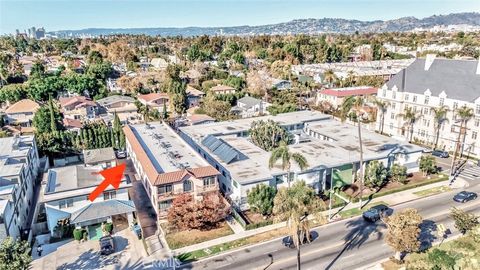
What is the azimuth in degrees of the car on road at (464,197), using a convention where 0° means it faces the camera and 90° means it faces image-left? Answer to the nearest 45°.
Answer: approximately 45°

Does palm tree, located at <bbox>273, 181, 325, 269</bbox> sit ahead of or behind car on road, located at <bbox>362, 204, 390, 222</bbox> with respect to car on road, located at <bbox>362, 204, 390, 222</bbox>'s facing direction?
ahead

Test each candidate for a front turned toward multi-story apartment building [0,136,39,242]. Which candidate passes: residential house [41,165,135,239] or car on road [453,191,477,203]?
the car on road

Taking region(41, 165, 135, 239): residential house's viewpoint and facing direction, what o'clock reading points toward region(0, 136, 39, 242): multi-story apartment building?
The multi-story apartment building is roughly at 4 o'clock from the residential house.

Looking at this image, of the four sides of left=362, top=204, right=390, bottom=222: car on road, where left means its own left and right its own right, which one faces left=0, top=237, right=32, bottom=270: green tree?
front

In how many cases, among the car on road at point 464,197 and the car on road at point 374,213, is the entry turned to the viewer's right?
0

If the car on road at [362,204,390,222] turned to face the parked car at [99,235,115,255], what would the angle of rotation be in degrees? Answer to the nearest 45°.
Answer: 0° — it already faces it

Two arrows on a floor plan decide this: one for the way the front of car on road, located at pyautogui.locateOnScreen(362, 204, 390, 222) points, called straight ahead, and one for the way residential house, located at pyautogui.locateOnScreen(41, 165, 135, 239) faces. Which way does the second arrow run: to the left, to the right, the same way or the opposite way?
to the left

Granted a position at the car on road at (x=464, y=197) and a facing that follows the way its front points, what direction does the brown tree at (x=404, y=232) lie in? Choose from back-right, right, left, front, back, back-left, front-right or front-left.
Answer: front-left
